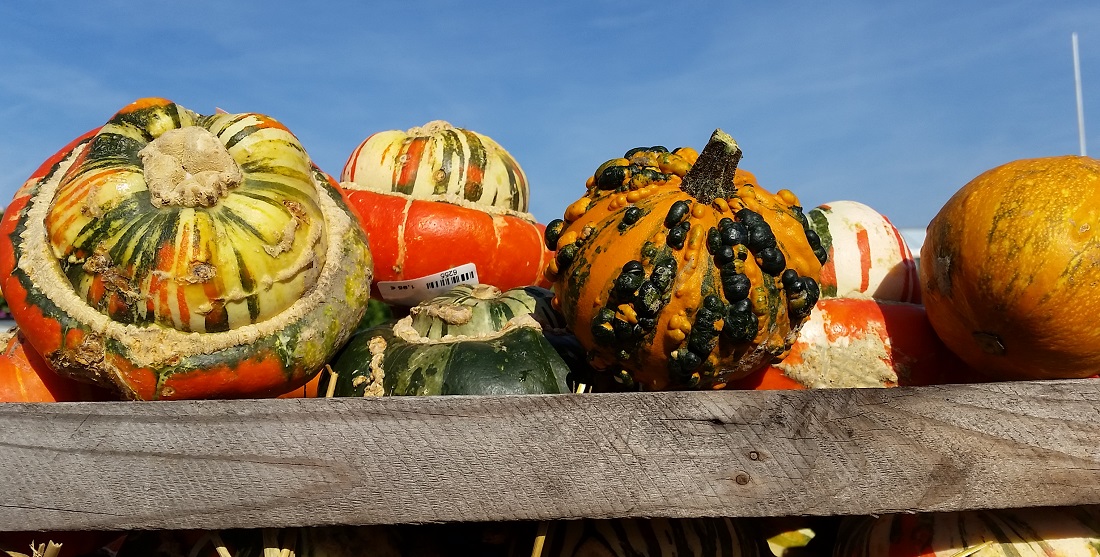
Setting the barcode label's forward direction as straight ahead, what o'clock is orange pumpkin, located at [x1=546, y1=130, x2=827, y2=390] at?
The orange pumpkin is roughly at 9 o'clock from the barcode label.

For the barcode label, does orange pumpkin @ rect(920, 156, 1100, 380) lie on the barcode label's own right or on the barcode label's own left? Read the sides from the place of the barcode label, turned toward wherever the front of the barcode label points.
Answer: on the barcode label's own left

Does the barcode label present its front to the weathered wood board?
yes

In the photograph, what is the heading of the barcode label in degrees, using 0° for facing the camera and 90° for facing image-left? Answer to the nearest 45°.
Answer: approximately 0°

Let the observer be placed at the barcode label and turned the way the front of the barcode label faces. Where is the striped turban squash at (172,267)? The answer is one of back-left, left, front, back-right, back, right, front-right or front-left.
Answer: front-right

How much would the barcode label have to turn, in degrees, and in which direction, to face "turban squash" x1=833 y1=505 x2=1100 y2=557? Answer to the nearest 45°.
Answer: approximately 45° to its left

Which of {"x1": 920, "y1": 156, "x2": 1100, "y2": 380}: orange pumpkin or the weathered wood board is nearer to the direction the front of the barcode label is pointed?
the weathered wood board

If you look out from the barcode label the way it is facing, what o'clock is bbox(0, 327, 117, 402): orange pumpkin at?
The orange pumpkin is roughly at 2 o'clock from the barcode label.

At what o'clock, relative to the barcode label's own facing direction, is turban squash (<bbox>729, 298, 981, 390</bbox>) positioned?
The turban squash is roughly at 10 o'clock from the barcode label.
